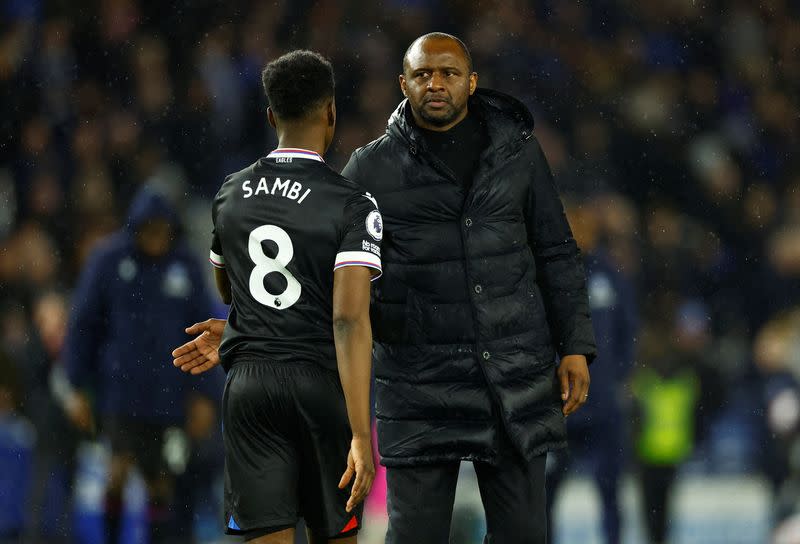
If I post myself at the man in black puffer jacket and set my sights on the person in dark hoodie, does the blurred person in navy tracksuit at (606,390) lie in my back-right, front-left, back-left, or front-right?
front-right

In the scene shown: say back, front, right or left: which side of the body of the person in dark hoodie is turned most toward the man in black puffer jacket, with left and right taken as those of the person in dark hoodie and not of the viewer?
front

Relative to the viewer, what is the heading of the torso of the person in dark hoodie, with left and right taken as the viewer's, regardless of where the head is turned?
facing the viewer

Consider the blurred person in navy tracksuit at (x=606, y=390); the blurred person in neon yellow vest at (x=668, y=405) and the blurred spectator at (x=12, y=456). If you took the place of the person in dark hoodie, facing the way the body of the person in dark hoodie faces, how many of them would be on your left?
2

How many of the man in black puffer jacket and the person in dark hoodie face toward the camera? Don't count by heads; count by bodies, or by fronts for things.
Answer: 2

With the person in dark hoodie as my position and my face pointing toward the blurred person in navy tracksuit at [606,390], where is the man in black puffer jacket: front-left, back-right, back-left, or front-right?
front-right

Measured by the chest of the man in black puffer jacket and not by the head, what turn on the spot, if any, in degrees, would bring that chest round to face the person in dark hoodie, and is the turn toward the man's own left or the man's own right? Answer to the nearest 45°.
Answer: approximately 135° to the man's own right

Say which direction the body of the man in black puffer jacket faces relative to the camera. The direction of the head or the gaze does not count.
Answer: toward the camera

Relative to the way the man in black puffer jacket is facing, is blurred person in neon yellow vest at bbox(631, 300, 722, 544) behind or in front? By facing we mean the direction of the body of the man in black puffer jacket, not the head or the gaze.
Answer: behind

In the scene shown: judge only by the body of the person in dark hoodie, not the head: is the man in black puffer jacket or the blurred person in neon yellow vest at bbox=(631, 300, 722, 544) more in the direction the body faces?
the man in black puffer jacket

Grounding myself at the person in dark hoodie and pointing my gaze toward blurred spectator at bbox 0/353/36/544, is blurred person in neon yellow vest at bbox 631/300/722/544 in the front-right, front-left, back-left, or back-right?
back-right

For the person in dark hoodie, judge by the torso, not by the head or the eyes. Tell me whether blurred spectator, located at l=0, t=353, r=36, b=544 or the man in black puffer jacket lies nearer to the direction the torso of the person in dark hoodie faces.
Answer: the man in black puffer jacket
